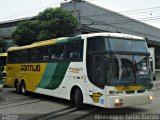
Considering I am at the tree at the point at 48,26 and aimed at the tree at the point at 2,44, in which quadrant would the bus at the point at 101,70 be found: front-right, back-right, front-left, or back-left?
back-left

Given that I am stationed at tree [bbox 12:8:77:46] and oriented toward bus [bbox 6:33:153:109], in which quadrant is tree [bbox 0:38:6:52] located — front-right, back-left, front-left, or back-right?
back-right

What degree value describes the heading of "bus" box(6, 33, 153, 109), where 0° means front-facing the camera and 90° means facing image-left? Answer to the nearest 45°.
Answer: approximately 315°

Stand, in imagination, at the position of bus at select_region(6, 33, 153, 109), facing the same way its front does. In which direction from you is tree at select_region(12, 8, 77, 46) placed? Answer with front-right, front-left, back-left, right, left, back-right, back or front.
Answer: back-left

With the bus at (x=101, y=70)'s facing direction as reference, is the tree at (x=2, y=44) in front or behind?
behind
